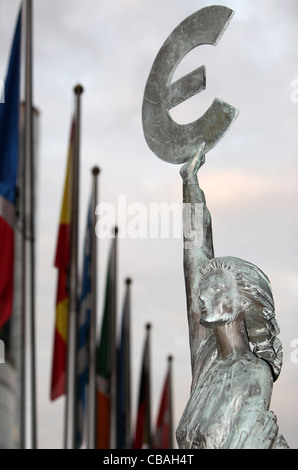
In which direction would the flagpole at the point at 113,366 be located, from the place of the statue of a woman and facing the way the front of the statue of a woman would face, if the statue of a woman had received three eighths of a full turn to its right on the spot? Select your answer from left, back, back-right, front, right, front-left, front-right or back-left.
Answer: front

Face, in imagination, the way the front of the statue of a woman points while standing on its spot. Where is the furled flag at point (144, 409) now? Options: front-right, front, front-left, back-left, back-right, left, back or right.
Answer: back-right

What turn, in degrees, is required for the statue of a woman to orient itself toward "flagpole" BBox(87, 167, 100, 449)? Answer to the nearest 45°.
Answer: approximately 135° to its right

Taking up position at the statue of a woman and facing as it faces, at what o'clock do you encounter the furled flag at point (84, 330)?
The furled flag is roughly at 4 o'clock from the statue of a woman.

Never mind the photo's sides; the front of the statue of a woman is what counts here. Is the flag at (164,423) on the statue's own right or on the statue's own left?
on the statue's own right

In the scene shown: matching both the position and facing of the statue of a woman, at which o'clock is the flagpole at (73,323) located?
The flagpole is roughly at 4 o'clock from the statue of a woman.

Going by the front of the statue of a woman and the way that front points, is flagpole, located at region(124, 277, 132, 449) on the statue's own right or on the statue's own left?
on the statue's own right

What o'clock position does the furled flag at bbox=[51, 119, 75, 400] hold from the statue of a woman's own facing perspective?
The furled flag is roughly at 4 o'clock from the statue of a woman.

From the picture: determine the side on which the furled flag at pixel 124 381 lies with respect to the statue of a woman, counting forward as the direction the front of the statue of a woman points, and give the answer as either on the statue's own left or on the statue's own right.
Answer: on the statue's own right

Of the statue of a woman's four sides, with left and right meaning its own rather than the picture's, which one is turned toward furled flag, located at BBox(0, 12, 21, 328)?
right

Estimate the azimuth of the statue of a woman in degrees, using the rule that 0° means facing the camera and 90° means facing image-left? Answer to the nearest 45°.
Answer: approximately 45°

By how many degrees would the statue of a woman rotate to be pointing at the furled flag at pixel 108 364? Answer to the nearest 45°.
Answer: approximately 135° to its right
